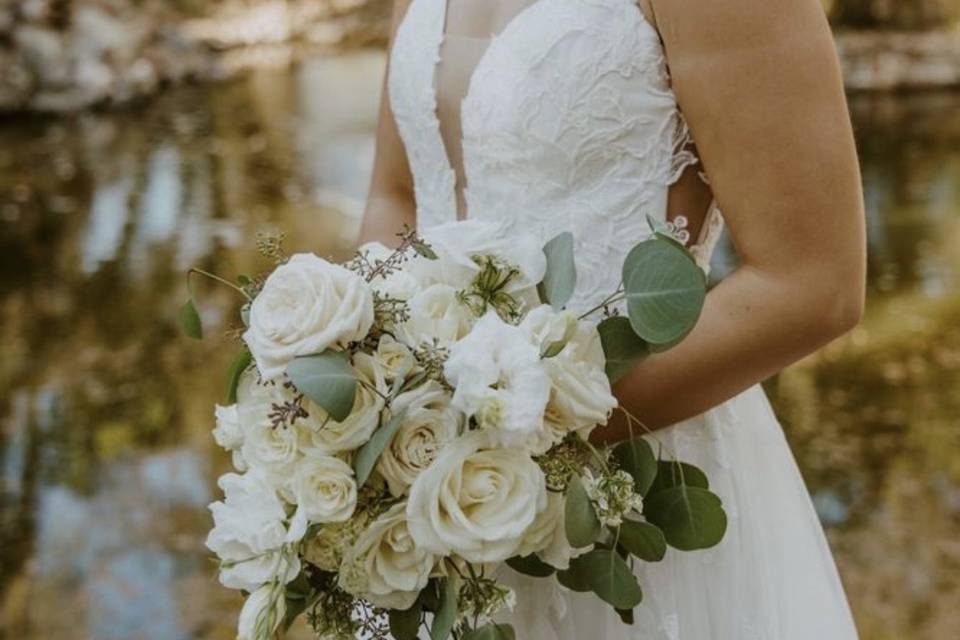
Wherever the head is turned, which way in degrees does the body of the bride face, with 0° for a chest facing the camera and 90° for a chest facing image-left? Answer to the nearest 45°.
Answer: approximately 45°
